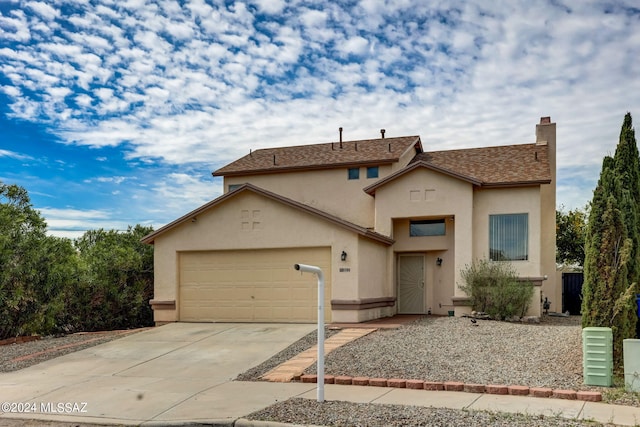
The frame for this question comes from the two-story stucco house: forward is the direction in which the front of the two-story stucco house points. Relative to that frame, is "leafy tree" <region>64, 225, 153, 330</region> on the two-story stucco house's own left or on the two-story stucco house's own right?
on the two-story stucco house's own right

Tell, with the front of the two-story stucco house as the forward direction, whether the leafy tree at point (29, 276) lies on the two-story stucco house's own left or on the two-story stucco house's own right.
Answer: on the two-story stucco house's own right

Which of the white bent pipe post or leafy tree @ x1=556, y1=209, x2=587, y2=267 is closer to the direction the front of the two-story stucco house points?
the white bent pipe post

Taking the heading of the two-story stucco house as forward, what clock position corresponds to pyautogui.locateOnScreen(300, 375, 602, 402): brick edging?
The brick edging is roughly at 12 o'clock from the two-story stucco house.

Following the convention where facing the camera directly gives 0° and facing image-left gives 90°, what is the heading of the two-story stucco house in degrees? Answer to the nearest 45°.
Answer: approximately 0°

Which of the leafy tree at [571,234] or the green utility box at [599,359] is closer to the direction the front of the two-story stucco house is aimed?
the green utility box

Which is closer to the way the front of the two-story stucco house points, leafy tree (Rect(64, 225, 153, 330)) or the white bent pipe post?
the white bent pipe post

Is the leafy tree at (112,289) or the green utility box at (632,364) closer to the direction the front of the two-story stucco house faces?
the green utility box

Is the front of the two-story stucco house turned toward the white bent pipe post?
yes

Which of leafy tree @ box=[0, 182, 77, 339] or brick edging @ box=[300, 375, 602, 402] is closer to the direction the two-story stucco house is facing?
the brick edging
